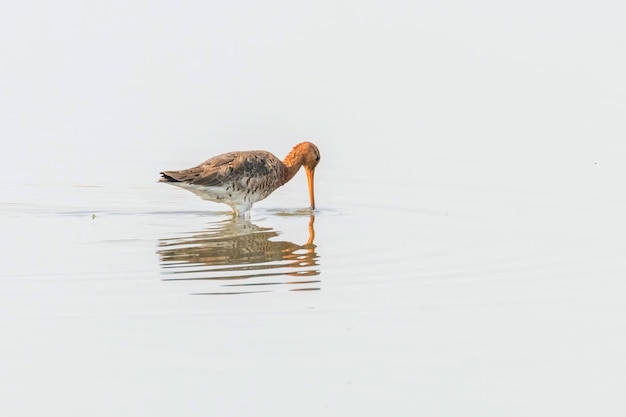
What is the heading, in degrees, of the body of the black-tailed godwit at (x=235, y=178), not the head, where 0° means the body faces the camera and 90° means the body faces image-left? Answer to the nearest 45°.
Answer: approximately 270°
